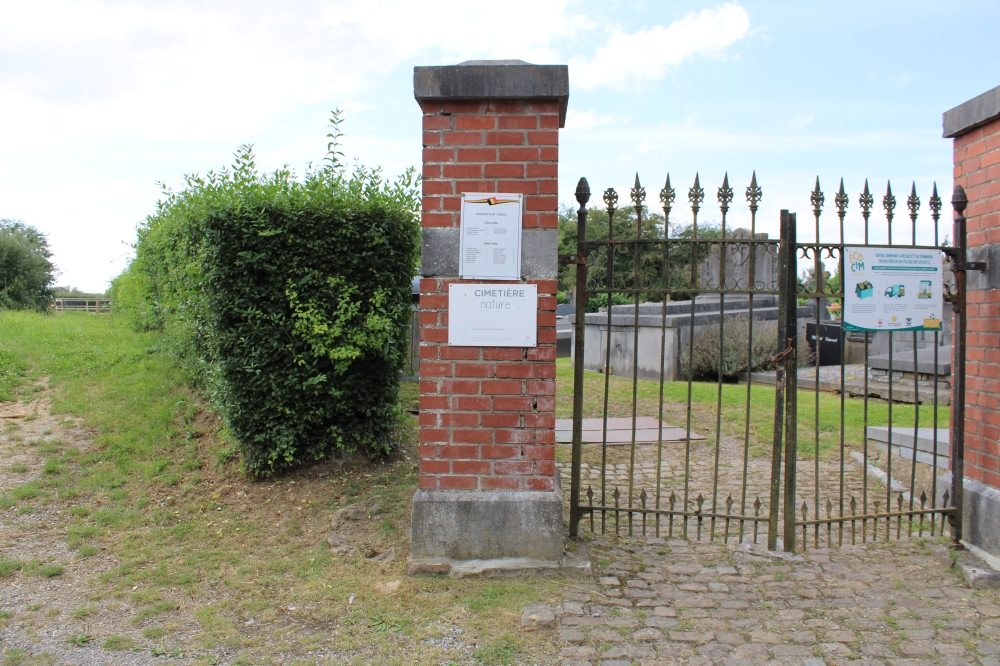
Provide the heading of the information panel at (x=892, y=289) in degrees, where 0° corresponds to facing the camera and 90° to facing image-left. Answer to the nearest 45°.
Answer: approximately 0°

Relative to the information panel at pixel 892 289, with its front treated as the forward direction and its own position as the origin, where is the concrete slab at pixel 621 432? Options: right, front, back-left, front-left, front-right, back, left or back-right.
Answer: back-right

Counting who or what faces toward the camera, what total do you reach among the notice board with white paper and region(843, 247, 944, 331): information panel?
2

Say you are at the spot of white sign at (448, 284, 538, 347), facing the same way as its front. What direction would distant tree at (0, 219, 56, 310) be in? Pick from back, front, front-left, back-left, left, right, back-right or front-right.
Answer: back-right

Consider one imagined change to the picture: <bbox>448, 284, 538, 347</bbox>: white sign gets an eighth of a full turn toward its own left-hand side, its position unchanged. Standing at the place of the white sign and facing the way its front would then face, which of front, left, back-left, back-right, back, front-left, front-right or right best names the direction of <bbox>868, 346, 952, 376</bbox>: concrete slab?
left

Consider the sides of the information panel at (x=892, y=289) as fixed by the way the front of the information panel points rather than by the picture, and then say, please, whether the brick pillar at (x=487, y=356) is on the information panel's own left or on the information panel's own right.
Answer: on the information panel's own right

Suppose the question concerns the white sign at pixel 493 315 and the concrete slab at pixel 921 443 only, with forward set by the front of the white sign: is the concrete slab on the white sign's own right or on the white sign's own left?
on the white sign's own left

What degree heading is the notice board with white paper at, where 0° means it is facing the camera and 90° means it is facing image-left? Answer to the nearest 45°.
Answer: approximately 0°

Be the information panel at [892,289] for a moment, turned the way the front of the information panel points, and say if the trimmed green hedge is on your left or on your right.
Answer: on your right

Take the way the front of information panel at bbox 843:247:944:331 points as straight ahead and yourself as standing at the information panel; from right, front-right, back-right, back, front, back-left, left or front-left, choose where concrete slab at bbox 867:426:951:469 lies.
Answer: back

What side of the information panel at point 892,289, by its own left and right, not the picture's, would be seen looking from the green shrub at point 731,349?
back

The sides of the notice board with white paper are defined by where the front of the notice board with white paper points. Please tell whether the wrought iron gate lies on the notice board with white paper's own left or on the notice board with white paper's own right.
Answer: on the notice board with white paper's own left
